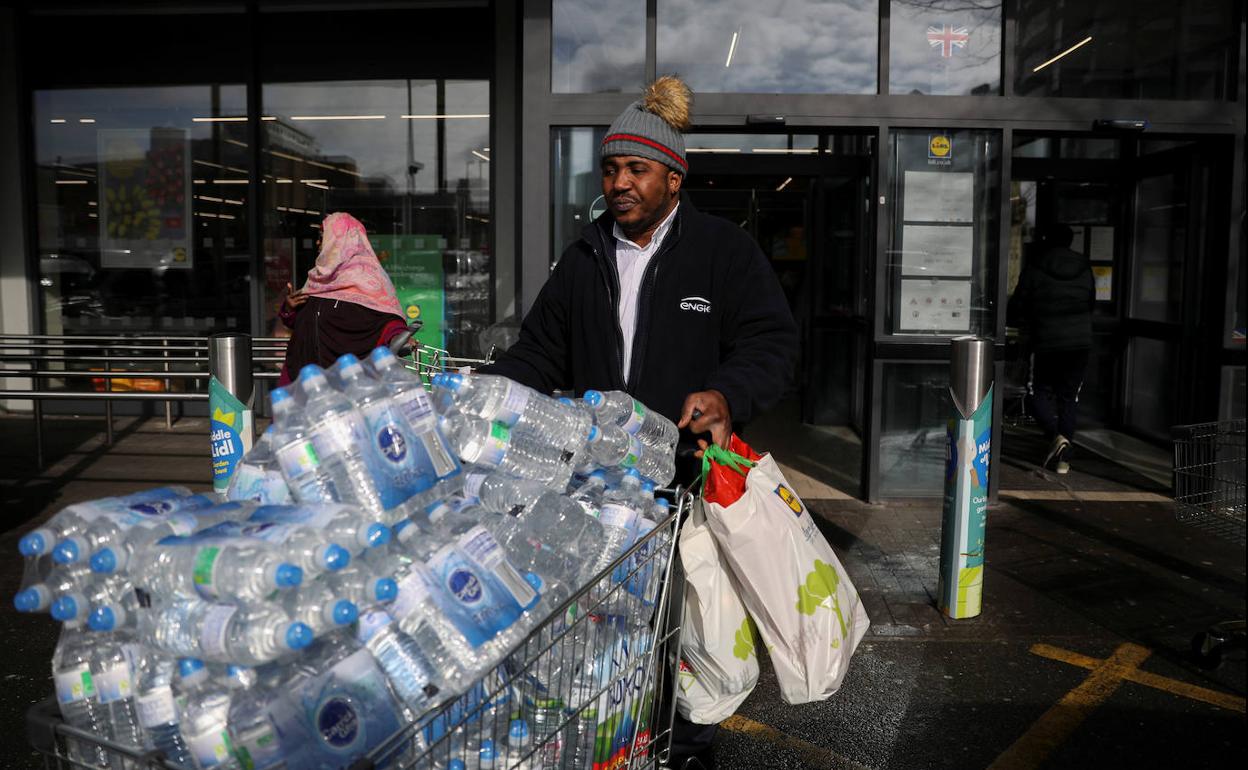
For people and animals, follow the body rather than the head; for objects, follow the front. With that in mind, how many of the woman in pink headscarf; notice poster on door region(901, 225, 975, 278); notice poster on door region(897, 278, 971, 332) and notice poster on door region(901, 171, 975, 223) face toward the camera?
3

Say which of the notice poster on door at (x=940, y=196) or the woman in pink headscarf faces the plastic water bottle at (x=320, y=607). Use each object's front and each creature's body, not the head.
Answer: the notice poster on door

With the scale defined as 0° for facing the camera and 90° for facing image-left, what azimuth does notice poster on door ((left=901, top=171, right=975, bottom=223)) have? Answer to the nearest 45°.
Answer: approximately 0°

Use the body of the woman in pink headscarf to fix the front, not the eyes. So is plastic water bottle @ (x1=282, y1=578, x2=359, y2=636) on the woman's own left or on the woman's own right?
on the woman's own left

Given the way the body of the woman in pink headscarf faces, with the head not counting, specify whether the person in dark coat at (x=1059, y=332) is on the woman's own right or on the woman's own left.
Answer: on the woman's own right

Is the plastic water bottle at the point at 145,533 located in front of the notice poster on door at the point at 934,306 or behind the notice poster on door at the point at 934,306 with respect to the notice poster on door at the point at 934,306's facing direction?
in front

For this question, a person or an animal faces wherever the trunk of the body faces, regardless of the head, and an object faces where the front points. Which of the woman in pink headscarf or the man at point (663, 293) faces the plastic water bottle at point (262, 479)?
the man

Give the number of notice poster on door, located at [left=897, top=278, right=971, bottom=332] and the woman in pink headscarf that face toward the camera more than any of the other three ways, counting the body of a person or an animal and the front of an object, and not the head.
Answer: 1

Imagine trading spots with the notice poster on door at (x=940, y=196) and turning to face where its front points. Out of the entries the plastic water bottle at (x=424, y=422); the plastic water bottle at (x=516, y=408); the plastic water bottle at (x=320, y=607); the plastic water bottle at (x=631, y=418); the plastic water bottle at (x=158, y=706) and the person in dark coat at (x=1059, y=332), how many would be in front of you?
5

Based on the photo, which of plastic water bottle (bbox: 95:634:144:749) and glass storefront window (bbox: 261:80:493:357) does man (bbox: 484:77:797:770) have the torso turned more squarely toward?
the plastic water bottle

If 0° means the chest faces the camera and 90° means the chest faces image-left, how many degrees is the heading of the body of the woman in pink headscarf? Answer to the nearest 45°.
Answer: approximately 135°
